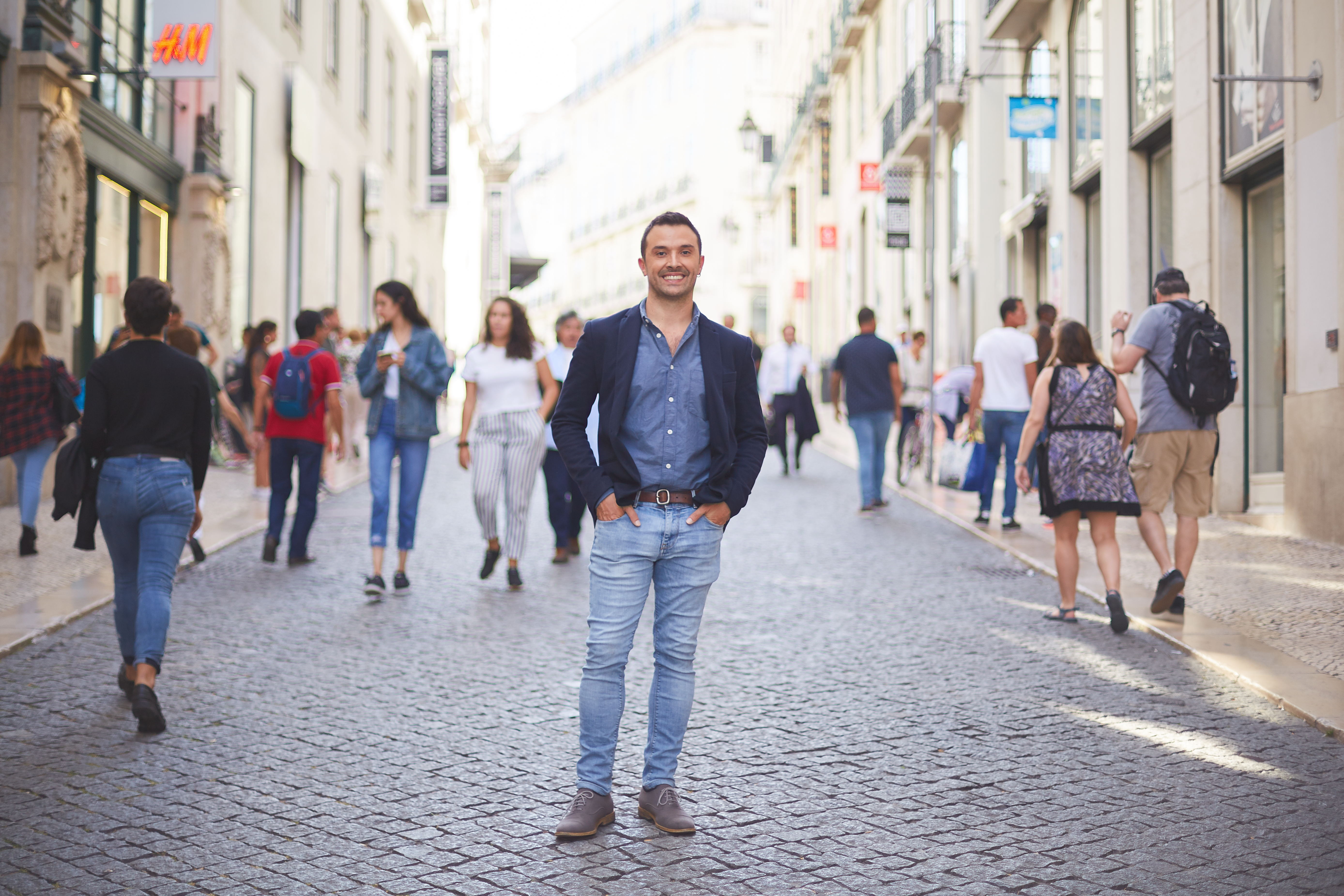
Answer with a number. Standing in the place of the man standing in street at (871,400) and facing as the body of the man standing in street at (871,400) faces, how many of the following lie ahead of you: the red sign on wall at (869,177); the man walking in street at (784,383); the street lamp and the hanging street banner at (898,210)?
4

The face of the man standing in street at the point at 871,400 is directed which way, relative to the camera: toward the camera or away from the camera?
away from the camera

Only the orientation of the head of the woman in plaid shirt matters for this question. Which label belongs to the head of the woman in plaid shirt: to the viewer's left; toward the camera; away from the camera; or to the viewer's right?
away from the camera

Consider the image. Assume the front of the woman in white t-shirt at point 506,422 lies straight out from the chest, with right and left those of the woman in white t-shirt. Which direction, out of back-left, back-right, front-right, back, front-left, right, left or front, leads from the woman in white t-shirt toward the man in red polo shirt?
back-right

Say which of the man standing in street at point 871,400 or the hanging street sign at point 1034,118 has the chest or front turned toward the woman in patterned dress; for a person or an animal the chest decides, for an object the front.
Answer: the hanging street sign

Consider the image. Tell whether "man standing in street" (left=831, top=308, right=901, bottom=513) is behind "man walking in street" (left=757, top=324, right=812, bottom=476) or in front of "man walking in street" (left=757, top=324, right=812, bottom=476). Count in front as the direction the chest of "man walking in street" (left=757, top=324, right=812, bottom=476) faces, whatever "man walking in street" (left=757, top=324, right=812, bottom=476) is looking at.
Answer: in front

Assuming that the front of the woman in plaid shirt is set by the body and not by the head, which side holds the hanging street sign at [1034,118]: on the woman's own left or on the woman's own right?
on the woman's own right

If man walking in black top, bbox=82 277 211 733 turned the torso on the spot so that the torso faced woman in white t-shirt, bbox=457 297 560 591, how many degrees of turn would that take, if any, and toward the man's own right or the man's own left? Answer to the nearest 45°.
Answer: approximately 45° to the man's own right

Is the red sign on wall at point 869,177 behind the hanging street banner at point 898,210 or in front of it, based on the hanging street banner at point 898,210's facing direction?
behind

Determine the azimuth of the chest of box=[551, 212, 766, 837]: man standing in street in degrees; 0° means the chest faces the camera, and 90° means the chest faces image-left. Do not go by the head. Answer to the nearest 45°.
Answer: approximately 0°

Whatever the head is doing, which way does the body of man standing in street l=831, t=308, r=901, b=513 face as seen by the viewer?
away from the camera

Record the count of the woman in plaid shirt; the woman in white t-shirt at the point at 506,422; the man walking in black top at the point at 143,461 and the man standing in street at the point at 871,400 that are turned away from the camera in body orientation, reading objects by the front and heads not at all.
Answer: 3

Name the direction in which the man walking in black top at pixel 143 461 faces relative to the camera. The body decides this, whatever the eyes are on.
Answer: away from the camera

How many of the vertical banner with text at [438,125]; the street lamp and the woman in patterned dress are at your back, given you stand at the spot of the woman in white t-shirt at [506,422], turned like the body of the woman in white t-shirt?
2
